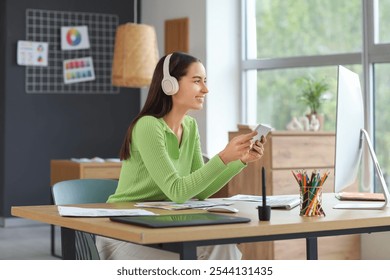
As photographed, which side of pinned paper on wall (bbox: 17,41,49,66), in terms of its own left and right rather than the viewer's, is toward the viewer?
front

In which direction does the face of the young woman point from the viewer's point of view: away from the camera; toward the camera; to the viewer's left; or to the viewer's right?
to the viewer's right

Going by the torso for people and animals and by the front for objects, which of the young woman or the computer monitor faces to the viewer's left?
the computer monitor

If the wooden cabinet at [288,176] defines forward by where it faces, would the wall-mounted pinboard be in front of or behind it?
behind

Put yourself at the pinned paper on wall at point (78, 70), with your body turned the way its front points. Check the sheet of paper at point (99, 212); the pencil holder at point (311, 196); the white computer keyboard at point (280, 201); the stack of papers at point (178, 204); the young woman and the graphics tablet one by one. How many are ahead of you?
6

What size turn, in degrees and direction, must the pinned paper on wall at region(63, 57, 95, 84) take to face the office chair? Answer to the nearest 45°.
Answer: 0° — it already faces it

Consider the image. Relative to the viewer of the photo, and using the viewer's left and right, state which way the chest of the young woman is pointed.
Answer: facing the viewer and to the right of the viewer

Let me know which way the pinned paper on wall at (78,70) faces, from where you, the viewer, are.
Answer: facing the viewer

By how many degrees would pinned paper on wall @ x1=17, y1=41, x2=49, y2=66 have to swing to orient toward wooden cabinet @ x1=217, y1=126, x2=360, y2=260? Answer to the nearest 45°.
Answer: approximately 45° to its left

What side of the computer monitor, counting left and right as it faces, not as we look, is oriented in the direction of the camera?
left

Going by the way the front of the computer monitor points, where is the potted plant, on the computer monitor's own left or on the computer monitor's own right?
on the computer monitor's own right
